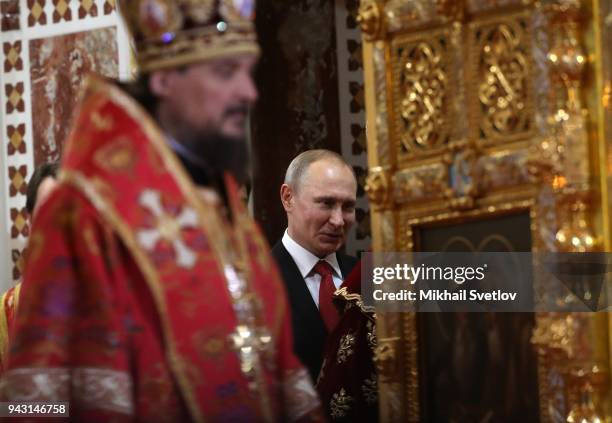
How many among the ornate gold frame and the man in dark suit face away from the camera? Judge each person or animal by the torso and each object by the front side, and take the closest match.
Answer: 0

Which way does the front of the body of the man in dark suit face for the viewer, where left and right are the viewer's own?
facing the viewer and to the right of the viewer

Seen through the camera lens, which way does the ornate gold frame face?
facing the viewer and to the left of the viewer

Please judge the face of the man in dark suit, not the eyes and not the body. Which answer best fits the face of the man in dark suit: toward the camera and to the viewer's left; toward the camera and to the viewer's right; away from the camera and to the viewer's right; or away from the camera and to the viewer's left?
toward the camera and to the viewer's right

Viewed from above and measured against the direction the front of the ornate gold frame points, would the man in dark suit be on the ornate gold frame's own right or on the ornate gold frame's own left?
on the ornate gold frame's own right
